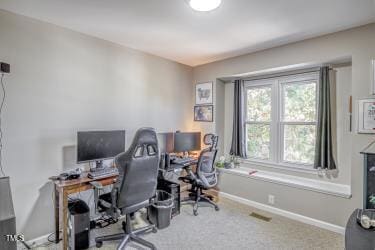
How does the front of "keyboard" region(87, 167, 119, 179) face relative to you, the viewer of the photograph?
facing the viewer and to the right of the viewer

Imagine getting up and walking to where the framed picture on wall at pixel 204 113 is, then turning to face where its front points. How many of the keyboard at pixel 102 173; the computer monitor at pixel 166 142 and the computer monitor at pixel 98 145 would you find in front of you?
3

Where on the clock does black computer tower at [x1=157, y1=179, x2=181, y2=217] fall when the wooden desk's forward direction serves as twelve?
The black computer tower is roughly at 10 o'clock from the wooden desk.

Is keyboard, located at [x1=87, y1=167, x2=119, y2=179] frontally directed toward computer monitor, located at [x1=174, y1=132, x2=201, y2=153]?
no

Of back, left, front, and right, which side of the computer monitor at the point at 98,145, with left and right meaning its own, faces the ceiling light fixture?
front

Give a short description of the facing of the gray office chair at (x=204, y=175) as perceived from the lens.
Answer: facing away from the viewer and to the left of the viewer

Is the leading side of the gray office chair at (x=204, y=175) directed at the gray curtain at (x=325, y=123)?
no

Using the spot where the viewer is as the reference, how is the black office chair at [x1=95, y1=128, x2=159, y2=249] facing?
facing away from the viewer and to the left of the viewer

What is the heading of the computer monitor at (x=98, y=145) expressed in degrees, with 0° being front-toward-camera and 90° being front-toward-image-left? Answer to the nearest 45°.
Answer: approximately 315°

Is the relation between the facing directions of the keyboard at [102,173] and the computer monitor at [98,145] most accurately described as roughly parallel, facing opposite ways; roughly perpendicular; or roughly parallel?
roughly parallel

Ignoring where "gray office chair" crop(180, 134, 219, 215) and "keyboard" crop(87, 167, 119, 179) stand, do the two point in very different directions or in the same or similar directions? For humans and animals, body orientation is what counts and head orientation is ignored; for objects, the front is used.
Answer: very different directions

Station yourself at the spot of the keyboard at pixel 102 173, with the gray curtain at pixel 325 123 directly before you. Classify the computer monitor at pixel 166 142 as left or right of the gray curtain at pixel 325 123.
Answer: left

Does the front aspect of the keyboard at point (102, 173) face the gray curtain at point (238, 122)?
no

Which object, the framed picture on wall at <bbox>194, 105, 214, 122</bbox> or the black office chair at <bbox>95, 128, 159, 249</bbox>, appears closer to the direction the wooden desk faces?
the black office chair

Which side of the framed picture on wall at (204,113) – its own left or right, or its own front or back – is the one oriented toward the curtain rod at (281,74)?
left

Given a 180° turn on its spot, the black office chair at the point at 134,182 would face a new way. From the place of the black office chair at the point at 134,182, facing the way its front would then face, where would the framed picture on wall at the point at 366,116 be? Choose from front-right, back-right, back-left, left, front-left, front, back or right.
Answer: front-left
